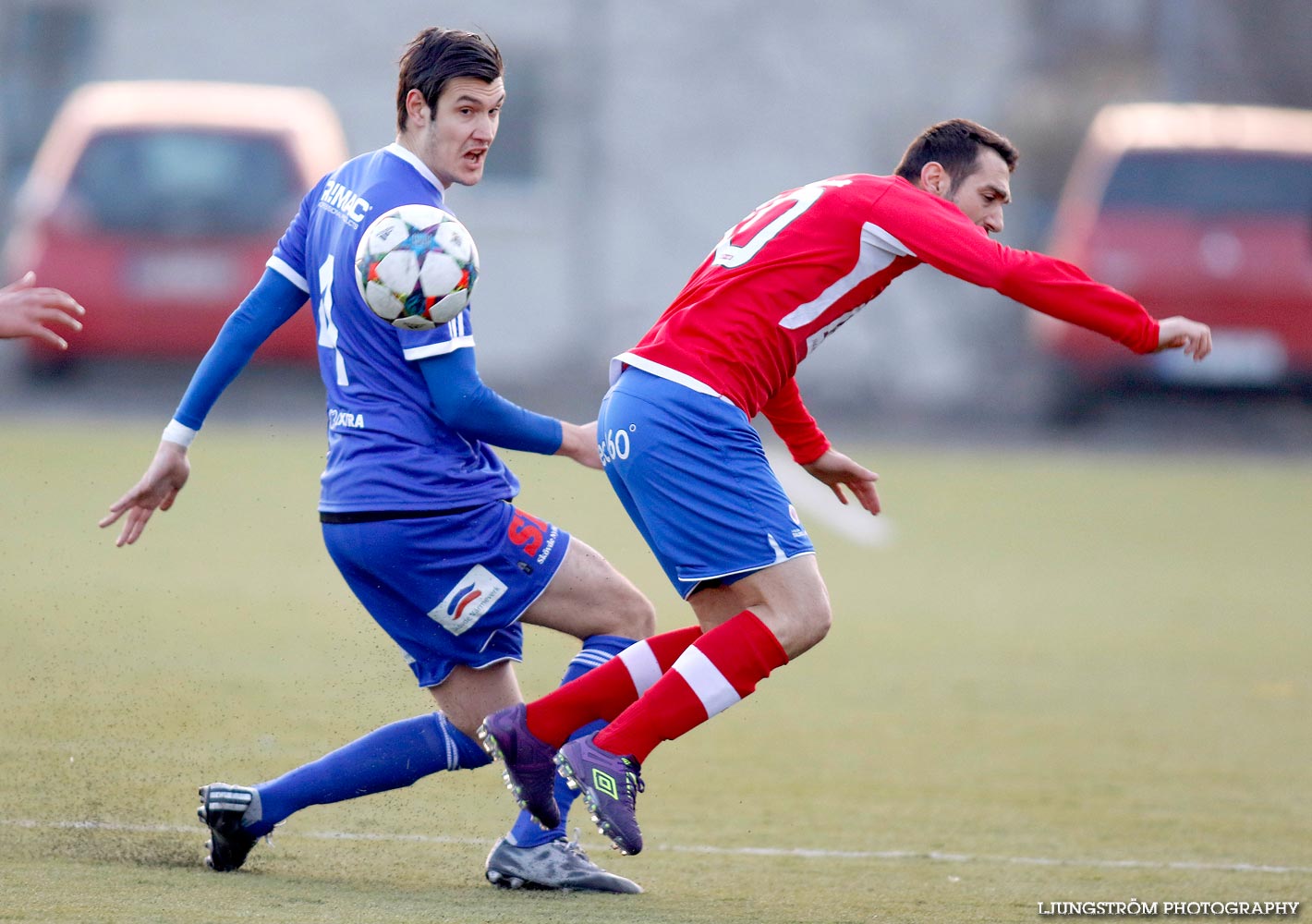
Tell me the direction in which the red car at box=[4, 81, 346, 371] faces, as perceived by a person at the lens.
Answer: facing away from the viewer

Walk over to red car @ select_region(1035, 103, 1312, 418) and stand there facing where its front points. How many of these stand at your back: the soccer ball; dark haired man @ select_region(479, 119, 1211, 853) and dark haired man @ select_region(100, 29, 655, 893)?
3

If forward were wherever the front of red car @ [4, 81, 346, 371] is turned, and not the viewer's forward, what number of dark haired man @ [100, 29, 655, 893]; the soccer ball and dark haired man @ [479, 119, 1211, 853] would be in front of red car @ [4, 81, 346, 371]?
0

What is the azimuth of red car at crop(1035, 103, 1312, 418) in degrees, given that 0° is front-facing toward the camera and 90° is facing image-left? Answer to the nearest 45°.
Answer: approximately 180°

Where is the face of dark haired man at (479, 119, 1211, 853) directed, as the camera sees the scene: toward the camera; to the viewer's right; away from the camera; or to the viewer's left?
to the viewer's right

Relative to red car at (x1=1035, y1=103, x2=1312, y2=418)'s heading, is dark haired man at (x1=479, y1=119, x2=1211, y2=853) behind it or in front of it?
behind

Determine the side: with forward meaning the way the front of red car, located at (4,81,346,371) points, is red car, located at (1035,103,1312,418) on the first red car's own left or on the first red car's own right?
on the first red car's own right

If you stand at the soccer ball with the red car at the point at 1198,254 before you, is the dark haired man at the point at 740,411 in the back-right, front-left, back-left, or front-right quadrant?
front-right

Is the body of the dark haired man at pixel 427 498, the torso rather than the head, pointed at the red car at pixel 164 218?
no

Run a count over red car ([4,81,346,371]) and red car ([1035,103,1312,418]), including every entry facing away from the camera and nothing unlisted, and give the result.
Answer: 2

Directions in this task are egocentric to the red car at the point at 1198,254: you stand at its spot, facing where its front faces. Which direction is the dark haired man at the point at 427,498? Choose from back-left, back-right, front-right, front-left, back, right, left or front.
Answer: back

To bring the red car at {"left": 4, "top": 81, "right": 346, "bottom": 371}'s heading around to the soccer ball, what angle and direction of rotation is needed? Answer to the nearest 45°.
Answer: approximately 180°

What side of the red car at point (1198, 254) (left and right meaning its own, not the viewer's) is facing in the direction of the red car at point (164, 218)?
left

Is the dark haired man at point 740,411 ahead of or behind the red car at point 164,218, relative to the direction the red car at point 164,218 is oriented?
behind

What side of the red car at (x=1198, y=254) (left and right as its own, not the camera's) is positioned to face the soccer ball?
back
